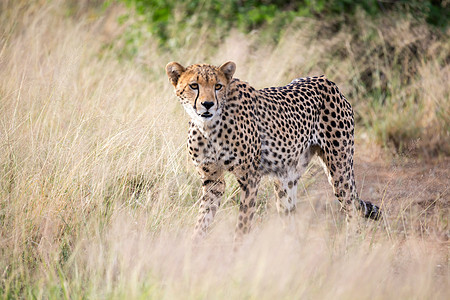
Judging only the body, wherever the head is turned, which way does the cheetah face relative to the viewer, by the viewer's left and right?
facing the viewer and to the left of the viewer
